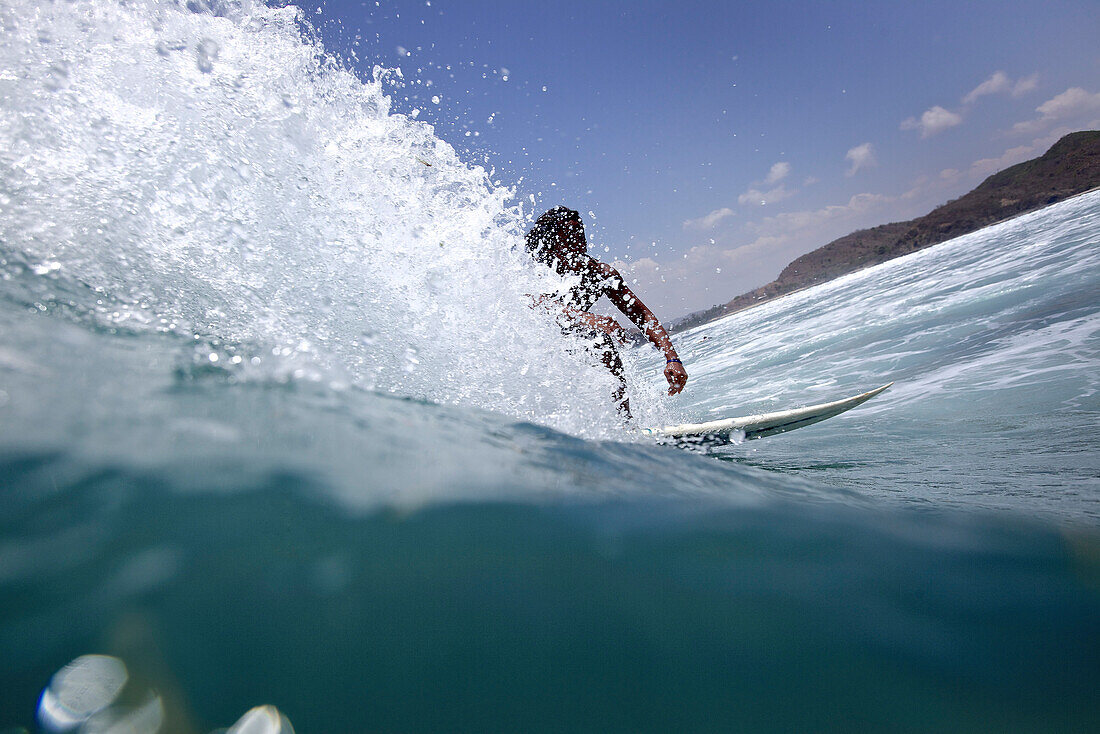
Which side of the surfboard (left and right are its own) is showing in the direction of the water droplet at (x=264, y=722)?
right

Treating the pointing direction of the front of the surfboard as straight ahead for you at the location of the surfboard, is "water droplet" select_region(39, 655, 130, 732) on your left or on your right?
on your right

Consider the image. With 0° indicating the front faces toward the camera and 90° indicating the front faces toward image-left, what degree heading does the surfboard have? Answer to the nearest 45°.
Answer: approximately 270°
